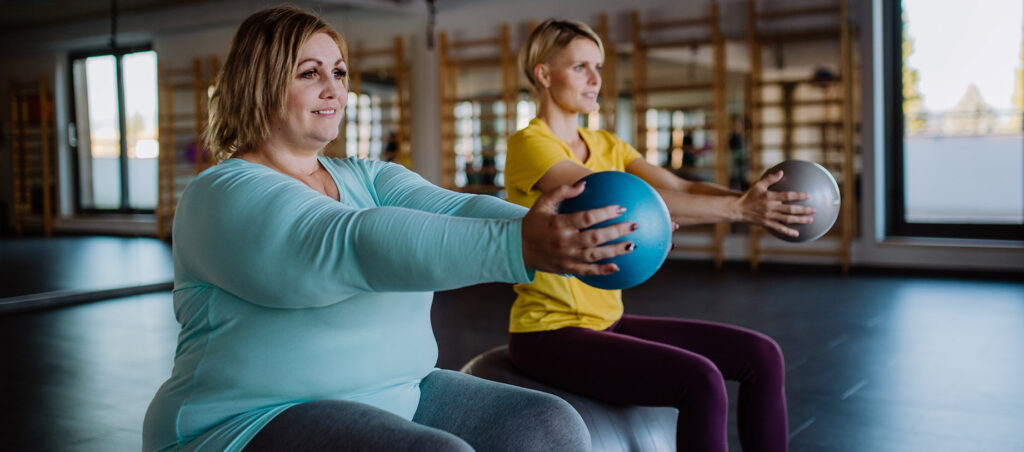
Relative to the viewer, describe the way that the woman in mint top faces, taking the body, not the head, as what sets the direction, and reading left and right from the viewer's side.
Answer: facing the viewer and to the right of the viewer

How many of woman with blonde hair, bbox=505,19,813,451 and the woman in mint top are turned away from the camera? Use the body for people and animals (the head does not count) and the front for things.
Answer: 0

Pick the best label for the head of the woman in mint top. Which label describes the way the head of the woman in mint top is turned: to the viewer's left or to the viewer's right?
to the viewer's right
